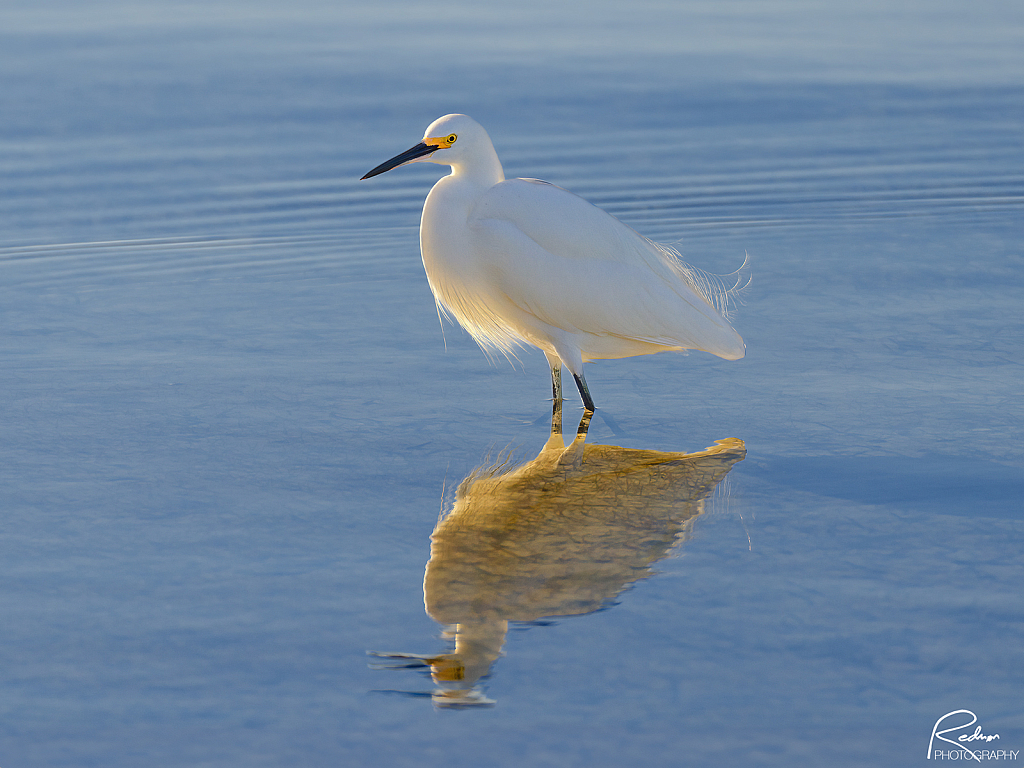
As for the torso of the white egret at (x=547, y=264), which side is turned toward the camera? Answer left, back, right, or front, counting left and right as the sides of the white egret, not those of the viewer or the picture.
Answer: left
